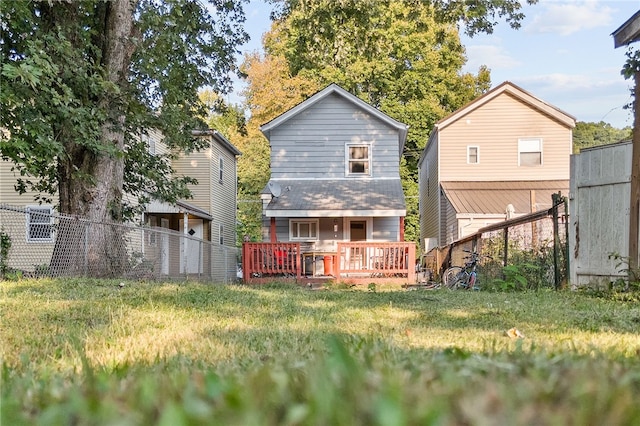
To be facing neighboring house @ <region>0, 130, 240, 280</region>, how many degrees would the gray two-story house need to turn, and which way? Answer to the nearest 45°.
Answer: approximately 135° to its right

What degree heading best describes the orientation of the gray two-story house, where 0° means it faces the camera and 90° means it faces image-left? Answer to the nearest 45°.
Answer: approximately 0°

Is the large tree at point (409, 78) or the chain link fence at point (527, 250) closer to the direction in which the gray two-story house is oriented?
the chain link fence

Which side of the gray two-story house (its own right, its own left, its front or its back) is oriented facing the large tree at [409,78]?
back
